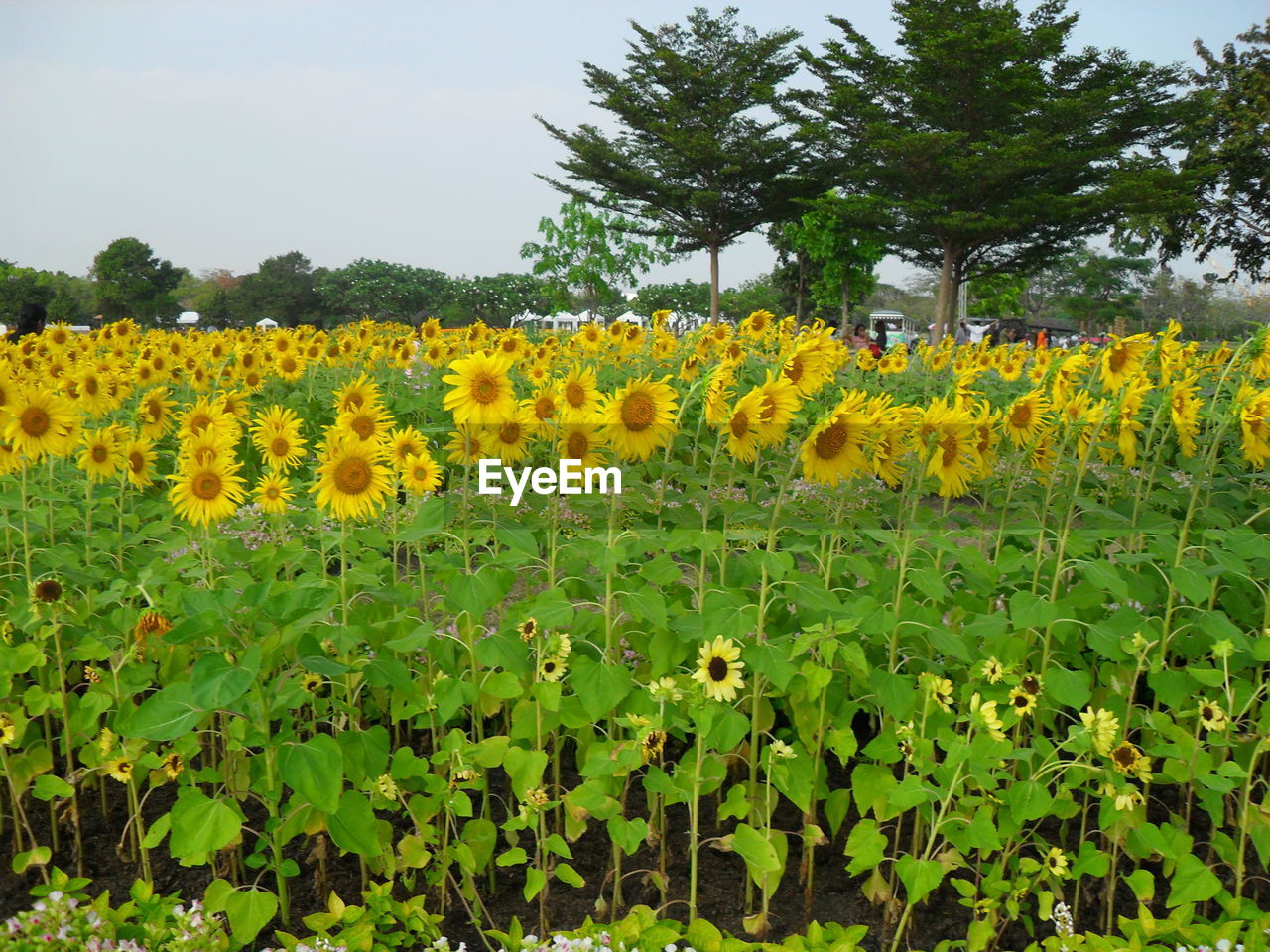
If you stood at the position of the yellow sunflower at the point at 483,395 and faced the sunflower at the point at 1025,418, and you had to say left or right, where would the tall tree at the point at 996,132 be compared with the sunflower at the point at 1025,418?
left

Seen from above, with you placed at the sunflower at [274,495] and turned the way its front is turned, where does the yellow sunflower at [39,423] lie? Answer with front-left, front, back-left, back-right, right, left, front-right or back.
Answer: back-right

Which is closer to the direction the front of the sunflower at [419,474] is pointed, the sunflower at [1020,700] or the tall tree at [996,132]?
the sunflower

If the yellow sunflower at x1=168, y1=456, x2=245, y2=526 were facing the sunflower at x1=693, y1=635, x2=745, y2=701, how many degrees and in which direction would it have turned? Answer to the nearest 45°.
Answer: approximately 45° to its left

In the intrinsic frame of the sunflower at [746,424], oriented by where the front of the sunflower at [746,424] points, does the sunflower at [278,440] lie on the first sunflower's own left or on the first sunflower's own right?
on the first sunflower's own right

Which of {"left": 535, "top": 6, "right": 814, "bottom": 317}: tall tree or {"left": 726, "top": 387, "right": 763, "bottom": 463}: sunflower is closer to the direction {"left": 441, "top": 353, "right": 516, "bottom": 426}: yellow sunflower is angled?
the sunflower

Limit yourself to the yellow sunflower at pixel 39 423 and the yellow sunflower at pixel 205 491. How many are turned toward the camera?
2

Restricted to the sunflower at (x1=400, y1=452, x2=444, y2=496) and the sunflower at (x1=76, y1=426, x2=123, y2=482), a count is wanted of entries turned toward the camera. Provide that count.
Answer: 2
